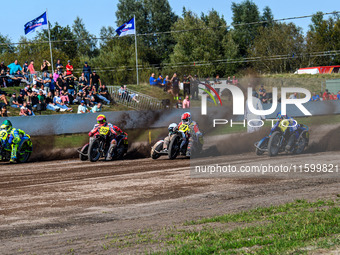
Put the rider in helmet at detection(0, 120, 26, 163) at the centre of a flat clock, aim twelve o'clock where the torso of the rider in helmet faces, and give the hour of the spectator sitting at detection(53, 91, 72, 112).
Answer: The spectator sitting is roughly at 5 o'clock from the rider in helmet.

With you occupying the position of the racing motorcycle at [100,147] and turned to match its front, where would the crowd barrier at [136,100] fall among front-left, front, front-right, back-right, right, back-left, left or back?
back-right

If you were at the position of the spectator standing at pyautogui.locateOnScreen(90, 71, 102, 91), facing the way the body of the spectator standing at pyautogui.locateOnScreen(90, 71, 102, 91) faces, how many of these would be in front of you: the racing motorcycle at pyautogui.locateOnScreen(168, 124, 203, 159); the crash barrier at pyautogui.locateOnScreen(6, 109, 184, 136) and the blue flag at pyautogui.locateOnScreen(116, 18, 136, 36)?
2

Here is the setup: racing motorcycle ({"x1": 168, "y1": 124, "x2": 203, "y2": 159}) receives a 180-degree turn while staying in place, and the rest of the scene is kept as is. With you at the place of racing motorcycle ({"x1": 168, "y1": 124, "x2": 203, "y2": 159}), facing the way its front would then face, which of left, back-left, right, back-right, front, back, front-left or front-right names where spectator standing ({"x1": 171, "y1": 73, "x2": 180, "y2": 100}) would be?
front-left

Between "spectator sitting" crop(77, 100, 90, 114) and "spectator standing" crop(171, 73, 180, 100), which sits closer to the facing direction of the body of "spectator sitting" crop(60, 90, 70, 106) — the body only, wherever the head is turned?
the spectator sitting

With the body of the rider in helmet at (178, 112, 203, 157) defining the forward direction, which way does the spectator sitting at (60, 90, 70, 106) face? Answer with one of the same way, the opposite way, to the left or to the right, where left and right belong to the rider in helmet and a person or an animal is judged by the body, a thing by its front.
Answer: to the left

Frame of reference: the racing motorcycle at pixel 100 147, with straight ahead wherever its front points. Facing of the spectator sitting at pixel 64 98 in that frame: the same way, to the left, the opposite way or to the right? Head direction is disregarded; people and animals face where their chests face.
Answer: to the left

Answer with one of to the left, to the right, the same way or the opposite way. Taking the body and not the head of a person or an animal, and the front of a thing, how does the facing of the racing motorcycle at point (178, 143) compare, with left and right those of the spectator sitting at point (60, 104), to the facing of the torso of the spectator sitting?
to the right

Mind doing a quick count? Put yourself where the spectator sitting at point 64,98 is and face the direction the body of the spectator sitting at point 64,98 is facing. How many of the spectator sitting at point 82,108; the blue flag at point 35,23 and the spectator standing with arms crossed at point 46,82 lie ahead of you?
1
